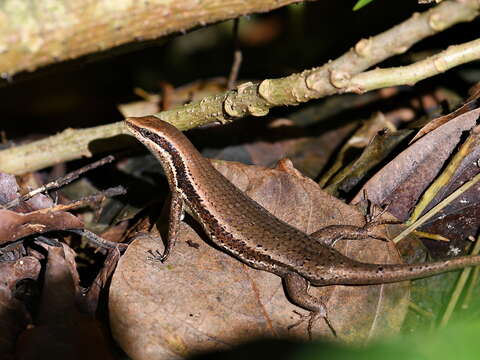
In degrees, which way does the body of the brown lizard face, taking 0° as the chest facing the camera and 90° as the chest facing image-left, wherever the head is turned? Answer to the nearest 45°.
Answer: approximately 135°

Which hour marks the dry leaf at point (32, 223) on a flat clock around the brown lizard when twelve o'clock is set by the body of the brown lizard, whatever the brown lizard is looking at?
The dry leaf is roughly at 10 o'clock from the brown lizard.

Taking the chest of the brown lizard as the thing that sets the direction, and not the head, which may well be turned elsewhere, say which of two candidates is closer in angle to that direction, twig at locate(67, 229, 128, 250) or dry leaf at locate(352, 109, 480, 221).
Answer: the twig

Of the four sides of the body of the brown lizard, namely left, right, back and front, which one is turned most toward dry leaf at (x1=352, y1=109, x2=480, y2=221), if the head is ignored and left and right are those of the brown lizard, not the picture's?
right

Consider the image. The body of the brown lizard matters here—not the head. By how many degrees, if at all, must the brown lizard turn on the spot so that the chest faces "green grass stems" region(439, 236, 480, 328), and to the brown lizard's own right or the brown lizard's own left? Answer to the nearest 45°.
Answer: approximately 135° to the brown lizard's own right

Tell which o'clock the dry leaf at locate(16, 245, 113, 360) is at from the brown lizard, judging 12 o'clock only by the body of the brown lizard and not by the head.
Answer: The dry leaf is roughly at 9 o'clock from the brown lizard.

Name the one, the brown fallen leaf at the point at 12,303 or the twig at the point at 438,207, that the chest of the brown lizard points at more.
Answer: the brown fallen leaf
